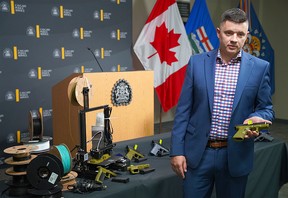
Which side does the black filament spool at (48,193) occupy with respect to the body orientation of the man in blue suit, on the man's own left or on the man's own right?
on the man's own right

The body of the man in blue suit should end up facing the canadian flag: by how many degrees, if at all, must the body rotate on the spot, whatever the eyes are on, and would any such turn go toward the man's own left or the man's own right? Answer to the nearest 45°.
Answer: approximately 180°

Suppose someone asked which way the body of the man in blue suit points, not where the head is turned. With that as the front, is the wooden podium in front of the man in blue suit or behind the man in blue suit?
behind

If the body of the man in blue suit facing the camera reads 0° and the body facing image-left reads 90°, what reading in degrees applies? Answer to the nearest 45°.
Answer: approximately 0°

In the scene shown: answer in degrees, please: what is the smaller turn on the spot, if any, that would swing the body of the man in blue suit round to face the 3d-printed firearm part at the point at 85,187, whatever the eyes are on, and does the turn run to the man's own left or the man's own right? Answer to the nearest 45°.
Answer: approximately 90° to the man's own right

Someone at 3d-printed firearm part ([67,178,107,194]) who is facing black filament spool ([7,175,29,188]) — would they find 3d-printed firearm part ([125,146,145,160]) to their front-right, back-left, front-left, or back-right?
back-right

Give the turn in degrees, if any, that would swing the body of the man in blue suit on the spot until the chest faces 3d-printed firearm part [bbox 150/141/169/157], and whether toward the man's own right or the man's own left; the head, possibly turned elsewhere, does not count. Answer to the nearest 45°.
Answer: approximately 135° to the man's own right

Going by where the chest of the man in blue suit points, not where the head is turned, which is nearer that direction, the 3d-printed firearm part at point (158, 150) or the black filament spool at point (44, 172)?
the black filament spool

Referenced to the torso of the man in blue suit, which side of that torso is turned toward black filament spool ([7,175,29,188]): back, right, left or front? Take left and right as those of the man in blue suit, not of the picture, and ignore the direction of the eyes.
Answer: right

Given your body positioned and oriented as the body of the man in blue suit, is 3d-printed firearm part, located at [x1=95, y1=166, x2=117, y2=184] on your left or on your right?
on your right

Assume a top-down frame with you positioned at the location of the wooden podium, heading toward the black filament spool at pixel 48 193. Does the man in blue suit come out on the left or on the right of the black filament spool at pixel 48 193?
left
